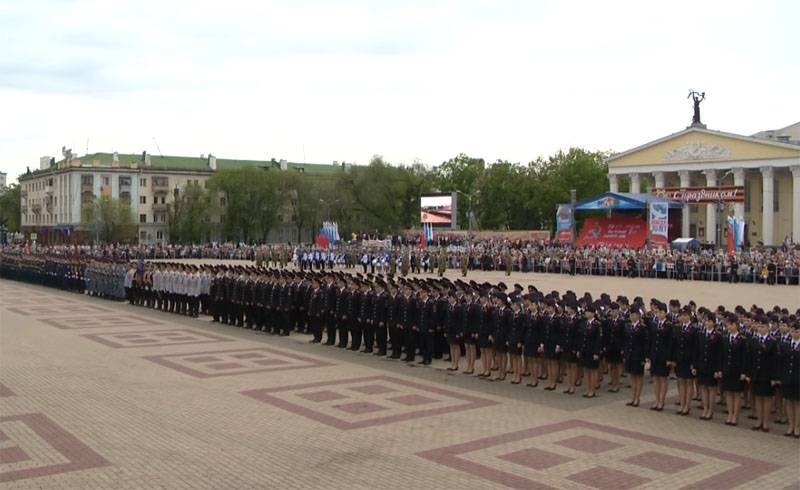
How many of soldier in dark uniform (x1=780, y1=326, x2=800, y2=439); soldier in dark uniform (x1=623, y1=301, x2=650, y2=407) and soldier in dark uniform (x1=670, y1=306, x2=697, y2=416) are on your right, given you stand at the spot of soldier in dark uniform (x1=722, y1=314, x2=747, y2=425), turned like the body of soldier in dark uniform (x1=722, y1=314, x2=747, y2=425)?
2

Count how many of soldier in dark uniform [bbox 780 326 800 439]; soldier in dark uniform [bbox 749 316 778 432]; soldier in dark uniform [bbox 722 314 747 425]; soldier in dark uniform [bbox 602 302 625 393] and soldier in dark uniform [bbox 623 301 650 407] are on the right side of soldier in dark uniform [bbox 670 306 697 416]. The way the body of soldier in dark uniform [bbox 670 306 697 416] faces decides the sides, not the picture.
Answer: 2

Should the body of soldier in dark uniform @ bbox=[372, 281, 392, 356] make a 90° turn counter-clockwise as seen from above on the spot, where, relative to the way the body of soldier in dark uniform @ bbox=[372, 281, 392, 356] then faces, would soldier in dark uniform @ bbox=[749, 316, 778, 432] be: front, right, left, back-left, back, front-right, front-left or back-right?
front

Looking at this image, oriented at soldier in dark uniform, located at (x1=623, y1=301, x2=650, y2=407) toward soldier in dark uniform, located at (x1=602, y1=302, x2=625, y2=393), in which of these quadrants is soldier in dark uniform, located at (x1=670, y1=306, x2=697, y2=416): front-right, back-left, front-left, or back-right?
back-right

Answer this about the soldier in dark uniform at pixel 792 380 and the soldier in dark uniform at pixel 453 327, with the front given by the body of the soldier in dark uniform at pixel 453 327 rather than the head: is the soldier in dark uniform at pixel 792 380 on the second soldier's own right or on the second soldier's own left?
on the second soldier's own left

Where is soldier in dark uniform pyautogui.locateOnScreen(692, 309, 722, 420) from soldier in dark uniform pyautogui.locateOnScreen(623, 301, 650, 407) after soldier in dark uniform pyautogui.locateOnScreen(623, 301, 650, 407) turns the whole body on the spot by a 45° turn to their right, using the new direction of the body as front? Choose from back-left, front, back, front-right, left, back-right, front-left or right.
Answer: back-left

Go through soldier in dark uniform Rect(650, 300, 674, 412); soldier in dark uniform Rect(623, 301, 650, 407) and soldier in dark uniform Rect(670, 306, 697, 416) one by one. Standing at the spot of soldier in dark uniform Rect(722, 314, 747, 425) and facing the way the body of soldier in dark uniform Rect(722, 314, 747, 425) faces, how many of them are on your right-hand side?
3

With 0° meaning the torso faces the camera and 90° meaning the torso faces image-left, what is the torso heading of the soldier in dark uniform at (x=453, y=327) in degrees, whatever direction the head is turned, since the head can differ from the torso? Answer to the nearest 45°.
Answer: approximately 45°

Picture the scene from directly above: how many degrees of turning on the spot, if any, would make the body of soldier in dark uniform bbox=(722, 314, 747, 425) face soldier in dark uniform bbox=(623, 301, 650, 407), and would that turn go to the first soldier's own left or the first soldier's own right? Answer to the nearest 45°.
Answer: approximately 90° to the first soldier's own right

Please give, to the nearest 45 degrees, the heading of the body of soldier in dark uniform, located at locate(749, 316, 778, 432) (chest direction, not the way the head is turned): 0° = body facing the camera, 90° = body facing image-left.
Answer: approximately 45°

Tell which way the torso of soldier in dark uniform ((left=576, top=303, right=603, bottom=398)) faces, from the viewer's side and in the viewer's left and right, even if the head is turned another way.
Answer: facing the viewer and to the left of the viewer

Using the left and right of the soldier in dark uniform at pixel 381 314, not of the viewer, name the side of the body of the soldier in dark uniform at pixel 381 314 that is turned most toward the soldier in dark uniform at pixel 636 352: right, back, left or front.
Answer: left

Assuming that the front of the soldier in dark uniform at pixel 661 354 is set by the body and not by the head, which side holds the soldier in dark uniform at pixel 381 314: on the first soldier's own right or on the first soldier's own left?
on the first soldier's own right

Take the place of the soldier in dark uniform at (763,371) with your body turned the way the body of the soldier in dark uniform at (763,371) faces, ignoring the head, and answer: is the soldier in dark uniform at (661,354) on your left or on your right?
on your right

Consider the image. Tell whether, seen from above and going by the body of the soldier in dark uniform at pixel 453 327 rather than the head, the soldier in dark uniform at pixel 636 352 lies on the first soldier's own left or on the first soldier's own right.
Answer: on the first soldier's own left
